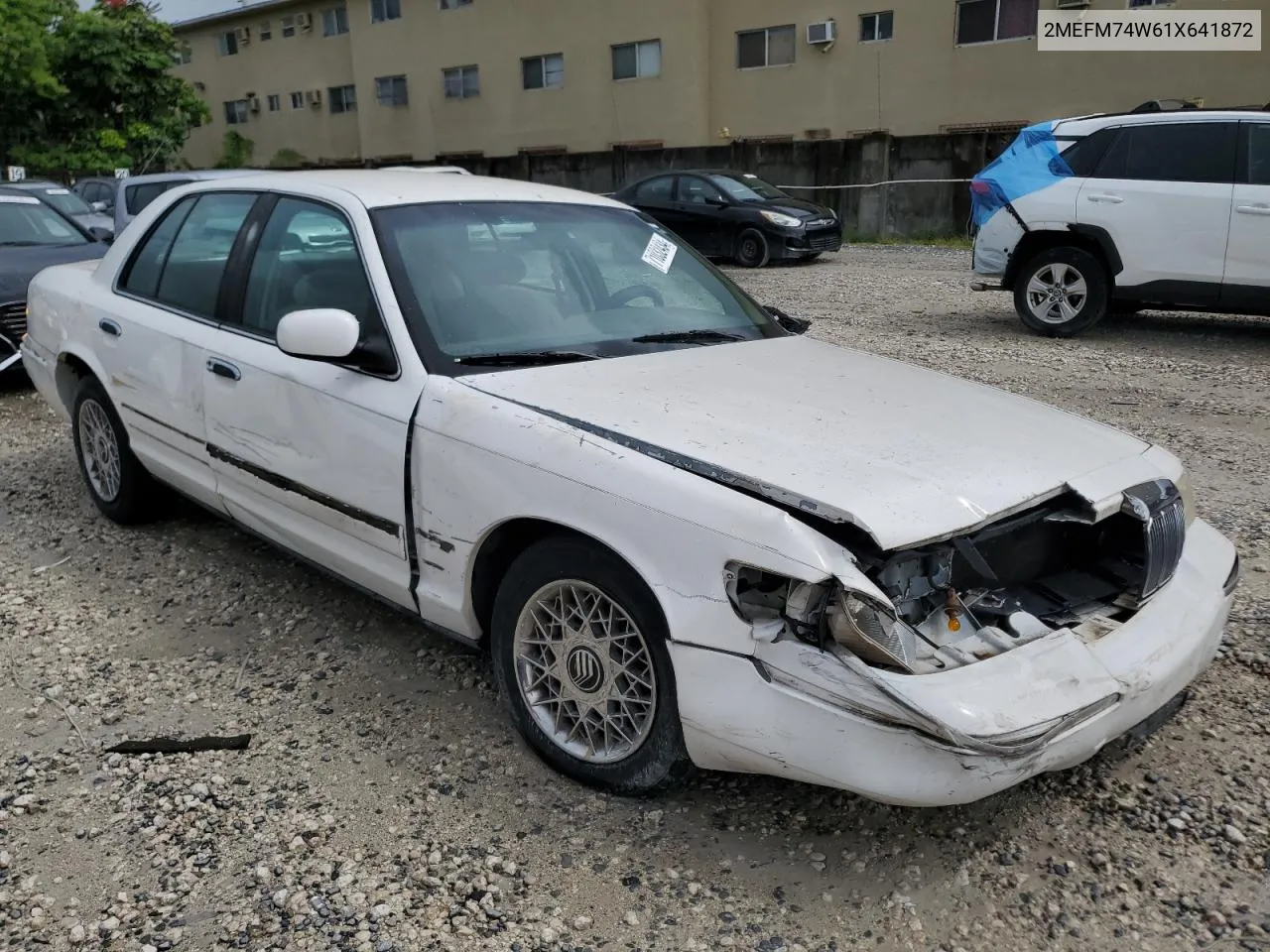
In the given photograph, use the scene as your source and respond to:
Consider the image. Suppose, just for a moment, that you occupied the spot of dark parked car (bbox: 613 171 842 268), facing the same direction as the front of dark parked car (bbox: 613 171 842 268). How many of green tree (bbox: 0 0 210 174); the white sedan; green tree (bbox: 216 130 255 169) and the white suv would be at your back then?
2

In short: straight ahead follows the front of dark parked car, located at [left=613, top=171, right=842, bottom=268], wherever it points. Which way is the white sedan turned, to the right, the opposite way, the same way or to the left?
the same way

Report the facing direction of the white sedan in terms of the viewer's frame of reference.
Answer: facing the viewer and to the right of the viewer

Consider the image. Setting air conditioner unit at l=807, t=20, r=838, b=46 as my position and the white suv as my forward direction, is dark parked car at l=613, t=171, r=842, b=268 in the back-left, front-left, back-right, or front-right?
front-right

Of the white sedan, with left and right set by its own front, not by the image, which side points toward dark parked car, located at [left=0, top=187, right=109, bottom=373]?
back

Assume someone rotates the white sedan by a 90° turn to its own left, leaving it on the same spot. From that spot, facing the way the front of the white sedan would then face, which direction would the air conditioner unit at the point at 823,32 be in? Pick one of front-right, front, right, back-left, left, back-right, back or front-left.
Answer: front-left

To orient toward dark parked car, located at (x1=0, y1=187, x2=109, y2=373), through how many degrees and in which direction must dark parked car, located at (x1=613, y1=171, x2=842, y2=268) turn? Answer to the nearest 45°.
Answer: approximately 90° to its right

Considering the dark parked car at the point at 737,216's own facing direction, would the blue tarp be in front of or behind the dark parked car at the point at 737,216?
in front

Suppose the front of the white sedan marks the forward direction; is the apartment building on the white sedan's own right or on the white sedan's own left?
on the white sedan's own left

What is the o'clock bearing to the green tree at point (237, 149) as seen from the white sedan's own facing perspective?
The green tree is roughly at 7 o'clock from the white sedan.

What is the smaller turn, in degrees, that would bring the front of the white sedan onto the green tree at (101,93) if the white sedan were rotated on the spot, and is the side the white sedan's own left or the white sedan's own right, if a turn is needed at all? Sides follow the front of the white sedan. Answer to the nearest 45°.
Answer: approximately 180°
